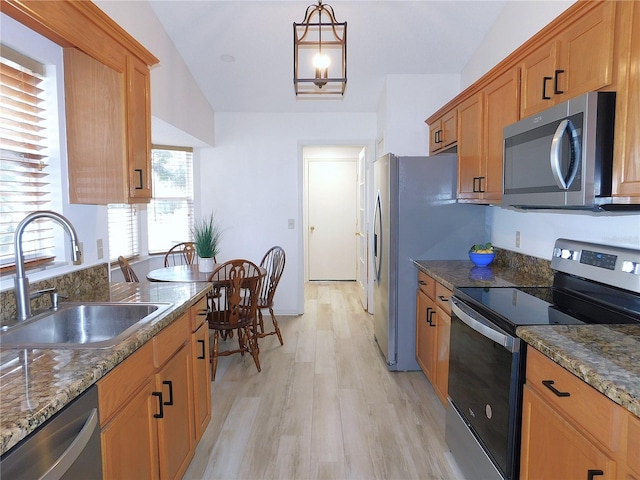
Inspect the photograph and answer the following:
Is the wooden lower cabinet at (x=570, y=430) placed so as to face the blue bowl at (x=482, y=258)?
no

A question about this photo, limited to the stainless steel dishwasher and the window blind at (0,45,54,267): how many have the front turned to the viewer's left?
0

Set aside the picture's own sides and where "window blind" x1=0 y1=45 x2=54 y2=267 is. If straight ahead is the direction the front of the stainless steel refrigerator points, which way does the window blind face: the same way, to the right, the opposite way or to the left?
the opposite way

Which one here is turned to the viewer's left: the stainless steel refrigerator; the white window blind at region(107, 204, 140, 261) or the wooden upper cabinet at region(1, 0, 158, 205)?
the stainless steel refrigerator

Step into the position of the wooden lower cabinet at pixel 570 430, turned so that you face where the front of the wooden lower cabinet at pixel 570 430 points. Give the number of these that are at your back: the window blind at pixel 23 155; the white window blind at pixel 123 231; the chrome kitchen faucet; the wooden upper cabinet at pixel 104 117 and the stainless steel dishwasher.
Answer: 0

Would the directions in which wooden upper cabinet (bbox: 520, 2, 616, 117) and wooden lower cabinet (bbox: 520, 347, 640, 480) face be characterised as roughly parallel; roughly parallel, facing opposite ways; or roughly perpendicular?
roughly parallel

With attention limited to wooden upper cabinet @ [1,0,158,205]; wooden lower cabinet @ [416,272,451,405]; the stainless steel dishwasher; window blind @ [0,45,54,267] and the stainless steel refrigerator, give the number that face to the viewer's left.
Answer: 2

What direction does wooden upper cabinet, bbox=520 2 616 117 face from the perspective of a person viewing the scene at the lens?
facing the viewer and to the left of the viewer

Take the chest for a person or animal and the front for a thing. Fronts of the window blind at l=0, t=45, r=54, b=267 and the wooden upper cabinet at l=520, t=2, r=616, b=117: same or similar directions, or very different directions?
very different directions

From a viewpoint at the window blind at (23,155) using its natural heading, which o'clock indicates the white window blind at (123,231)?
The white window blind is roughly at 8 o'clock from the window blind.

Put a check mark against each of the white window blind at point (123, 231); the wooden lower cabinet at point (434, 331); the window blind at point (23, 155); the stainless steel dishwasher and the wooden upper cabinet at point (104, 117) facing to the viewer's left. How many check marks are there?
1

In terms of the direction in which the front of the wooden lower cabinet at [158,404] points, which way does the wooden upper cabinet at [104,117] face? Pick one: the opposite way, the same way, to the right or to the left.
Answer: the same way

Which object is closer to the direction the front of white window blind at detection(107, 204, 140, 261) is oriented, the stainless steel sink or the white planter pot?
the white planter pot

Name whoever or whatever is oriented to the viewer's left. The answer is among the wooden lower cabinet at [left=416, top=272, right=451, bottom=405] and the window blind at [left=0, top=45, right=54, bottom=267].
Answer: the wooden lower cabinet

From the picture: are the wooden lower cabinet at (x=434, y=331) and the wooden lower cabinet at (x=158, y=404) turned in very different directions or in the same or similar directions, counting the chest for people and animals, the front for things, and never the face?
very different directions

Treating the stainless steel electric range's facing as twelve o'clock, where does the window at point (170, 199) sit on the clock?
The window is roughly at 2 o'clock from the stainless steel electric range.

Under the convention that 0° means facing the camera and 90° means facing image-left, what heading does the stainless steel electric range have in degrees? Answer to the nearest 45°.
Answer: approximately 45°

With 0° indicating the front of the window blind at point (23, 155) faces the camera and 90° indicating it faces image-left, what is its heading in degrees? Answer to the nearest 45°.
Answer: approximately 315°

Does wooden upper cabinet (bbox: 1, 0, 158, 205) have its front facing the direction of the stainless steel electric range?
yes

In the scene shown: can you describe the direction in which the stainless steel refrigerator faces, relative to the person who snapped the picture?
facing to the left of the viewer

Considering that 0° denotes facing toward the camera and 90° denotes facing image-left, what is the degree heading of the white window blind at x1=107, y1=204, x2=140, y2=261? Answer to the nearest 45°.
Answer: approximately 315°

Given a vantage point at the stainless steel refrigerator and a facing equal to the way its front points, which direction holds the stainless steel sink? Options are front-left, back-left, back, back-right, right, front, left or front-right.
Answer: front-left
